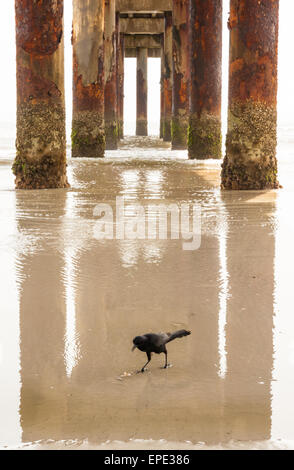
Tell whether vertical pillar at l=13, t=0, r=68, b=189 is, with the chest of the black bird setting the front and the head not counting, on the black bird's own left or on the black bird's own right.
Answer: on the black bird's own right

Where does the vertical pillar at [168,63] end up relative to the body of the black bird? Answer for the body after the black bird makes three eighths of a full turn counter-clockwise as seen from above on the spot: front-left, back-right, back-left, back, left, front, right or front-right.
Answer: back-left

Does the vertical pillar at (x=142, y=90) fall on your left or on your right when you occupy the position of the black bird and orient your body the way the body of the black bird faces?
on your right

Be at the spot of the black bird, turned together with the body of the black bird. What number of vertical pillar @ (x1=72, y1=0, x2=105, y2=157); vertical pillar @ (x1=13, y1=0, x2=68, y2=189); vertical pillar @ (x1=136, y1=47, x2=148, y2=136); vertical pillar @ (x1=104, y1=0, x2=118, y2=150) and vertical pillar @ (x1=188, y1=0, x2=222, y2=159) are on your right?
5

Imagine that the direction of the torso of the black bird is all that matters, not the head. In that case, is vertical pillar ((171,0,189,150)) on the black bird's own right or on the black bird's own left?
on the black bird's own right

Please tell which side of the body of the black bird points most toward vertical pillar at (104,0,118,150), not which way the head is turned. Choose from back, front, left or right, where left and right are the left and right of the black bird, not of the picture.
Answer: right

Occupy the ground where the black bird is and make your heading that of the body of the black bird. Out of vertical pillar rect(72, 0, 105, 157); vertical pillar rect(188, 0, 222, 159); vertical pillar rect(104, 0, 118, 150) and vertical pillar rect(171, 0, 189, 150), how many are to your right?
4

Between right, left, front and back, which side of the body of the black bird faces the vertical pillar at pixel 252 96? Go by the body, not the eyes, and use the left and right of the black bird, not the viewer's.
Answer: right

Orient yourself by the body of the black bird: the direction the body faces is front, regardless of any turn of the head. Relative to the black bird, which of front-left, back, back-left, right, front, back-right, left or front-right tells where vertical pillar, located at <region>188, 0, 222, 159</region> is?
right

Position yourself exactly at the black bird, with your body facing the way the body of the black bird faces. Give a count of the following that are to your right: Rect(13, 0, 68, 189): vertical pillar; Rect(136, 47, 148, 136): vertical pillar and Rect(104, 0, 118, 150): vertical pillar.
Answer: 3

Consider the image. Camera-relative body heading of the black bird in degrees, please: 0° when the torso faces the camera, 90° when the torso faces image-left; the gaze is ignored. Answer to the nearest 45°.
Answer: approximately 90°
